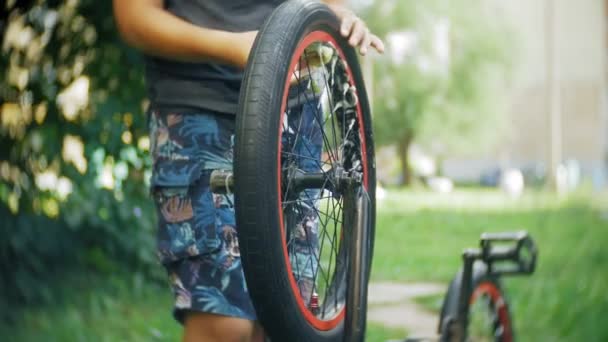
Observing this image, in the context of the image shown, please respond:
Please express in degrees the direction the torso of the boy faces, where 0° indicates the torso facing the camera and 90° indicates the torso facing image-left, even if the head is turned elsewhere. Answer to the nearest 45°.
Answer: approximately 315°

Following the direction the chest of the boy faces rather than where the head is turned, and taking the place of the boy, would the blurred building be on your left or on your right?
on your left

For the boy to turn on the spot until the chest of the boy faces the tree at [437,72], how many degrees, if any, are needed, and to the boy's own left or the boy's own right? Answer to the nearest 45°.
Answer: approximately 135° to the boy's own left
